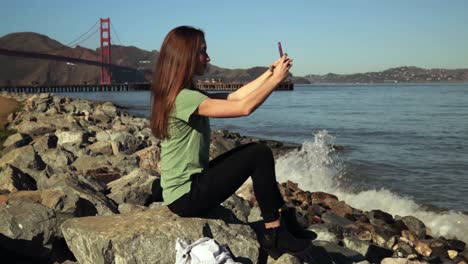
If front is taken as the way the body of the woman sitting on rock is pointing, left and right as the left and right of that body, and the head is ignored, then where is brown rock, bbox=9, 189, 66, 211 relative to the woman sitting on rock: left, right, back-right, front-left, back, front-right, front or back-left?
back-left

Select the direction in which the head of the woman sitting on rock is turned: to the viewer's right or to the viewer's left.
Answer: to the viewer's right

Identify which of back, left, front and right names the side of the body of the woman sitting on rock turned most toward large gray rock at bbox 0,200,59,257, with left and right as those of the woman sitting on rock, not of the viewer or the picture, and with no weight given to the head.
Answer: back

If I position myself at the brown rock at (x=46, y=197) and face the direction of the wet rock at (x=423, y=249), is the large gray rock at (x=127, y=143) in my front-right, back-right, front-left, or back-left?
front-left

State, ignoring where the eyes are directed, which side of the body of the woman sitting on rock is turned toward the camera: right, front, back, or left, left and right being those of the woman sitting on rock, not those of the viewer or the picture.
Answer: right

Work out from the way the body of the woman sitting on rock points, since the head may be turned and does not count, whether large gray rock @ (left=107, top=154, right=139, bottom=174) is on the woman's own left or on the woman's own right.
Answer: on the woman's own left

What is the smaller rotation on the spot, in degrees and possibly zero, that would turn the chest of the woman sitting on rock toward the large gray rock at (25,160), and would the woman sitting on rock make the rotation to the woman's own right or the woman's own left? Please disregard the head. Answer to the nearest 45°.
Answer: approximately 135° to the woman's own left

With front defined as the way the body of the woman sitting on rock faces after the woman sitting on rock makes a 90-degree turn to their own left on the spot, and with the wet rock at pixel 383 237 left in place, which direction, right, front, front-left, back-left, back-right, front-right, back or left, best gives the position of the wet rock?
front-right

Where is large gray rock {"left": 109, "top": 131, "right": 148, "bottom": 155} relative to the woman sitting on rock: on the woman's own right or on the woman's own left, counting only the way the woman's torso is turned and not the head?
on the woman's own left

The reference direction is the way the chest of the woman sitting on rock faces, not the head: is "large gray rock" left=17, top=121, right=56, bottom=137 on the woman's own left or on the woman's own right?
on the woman's own left
